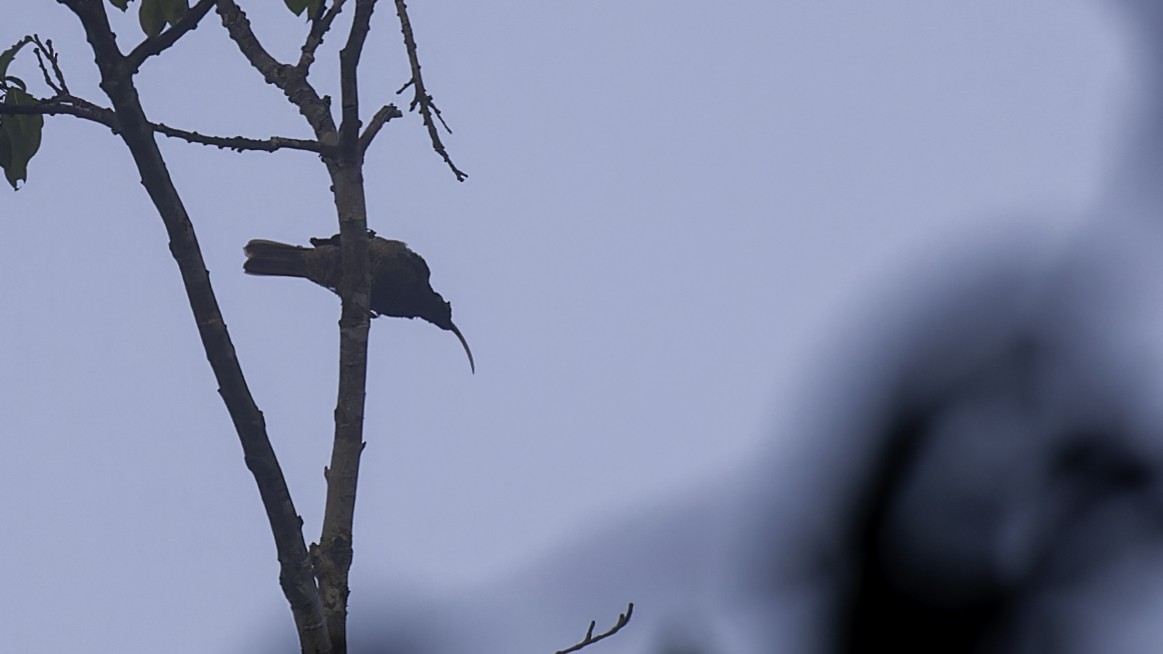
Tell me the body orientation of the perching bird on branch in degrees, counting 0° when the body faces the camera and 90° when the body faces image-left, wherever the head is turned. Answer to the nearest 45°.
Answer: approximately 270°
